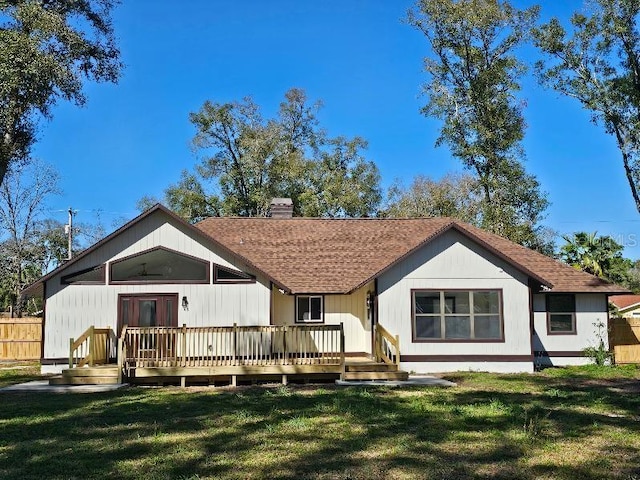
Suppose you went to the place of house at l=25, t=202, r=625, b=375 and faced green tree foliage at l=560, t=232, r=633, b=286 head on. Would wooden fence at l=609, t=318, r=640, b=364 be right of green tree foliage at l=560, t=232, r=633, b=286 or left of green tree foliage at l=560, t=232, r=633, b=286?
right

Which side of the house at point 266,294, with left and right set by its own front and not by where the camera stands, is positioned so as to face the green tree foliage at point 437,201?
back

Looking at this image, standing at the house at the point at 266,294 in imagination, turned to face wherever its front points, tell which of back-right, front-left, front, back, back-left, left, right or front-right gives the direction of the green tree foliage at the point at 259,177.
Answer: back

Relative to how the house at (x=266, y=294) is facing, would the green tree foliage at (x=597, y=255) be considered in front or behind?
behind

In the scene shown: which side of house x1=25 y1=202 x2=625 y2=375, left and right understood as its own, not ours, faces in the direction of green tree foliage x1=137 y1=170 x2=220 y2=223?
back

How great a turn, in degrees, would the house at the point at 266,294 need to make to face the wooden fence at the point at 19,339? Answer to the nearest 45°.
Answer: approximately 135° to its right

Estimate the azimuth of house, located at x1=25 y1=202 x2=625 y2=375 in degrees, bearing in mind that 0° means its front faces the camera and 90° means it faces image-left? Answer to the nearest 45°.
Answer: approximately 0°
